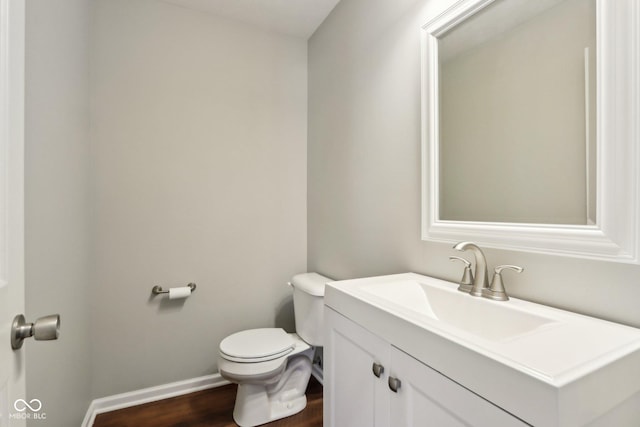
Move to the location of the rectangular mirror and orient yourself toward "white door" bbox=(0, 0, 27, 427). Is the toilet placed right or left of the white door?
right

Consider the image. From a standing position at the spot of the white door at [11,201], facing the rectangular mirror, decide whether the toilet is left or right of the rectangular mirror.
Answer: left

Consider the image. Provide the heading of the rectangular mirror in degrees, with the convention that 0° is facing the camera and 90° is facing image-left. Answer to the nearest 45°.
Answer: approximately 45°

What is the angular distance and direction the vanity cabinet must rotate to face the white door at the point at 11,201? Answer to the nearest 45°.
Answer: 0° — it already faces it

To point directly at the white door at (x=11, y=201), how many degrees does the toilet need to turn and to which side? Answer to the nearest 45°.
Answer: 0° — it already faces it

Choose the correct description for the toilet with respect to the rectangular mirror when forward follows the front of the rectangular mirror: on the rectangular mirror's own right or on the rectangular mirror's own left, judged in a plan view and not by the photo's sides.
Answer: on the rectangular mirror's own right

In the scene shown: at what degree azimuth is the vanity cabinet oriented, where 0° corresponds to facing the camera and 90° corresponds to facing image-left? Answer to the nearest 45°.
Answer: approximately 45°
